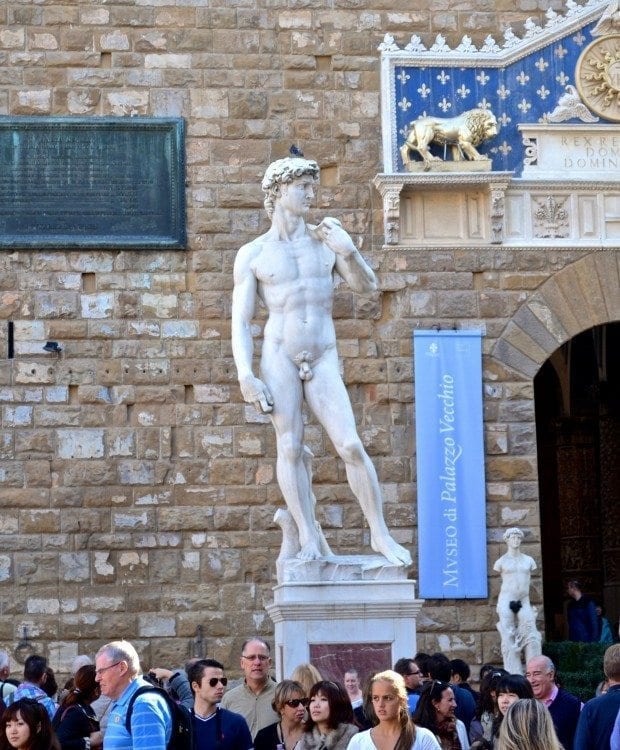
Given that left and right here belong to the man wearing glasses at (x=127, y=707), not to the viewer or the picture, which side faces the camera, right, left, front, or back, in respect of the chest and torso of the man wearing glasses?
left

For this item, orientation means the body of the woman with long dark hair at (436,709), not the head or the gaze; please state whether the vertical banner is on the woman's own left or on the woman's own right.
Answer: on the woman's own left

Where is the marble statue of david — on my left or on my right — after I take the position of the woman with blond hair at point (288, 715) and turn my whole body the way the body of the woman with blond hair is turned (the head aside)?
on my left

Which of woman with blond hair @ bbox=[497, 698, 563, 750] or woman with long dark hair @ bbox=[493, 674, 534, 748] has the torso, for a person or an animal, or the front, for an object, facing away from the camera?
the woman with blond hair

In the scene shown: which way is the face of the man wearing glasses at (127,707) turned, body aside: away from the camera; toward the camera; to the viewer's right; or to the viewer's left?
to the viewer's left

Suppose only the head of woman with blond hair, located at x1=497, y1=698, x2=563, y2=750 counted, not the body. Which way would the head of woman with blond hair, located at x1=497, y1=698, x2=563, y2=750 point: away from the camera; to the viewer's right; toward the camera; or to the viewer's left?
away from the camera

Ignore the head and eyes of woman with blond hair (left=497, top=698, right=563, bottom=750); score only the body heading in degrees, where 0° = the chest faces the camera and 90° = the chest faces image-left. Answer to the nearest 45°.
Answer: approximately 180°
